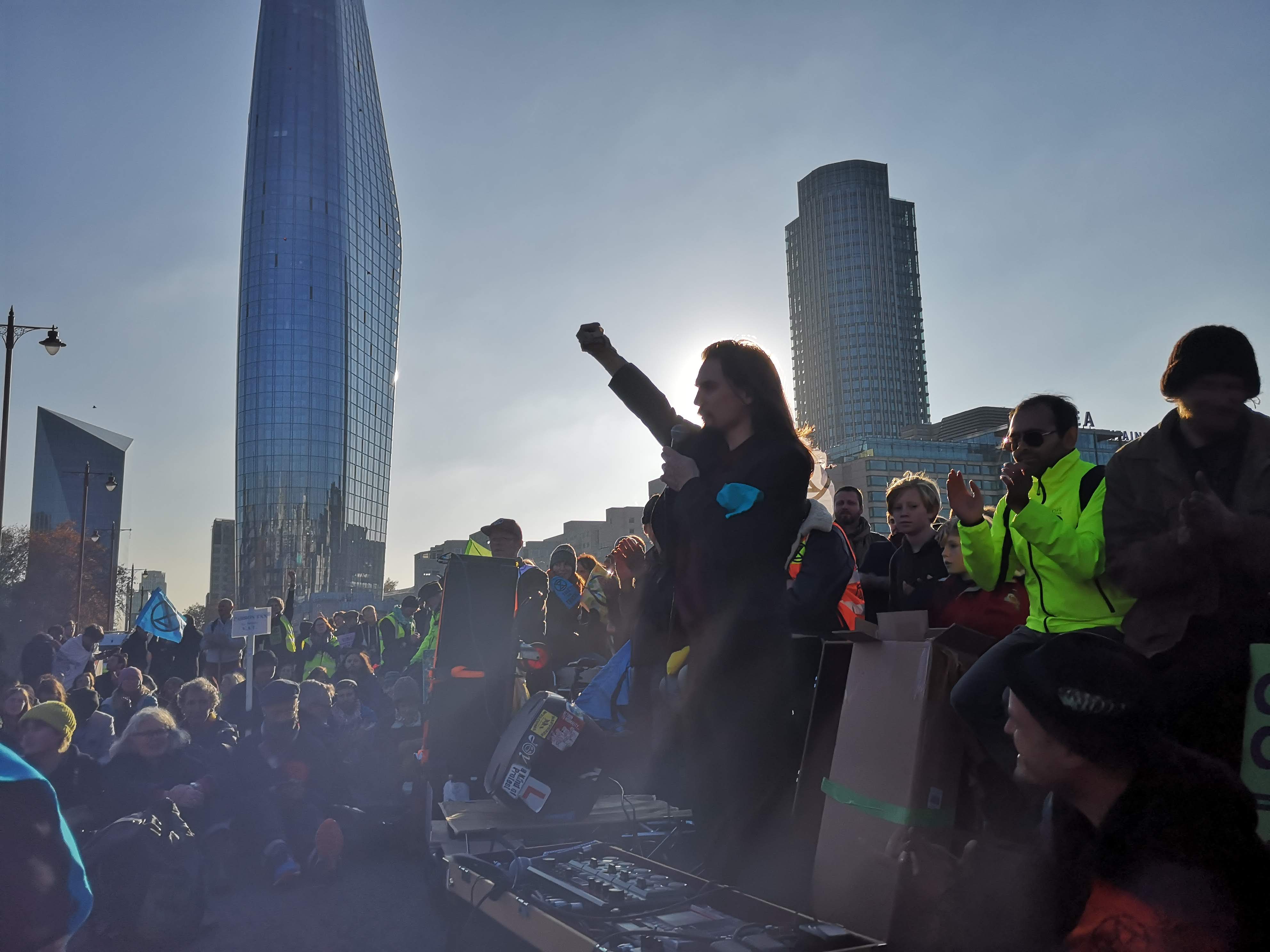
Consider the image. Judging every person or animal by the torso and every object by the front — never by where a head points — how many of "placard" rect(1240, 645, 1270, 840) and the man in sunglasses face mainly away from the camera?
0

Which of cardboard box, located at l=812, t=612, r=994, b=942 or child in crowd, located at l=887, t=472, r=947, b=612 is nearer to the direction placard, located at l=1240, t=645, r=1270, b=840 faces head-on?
the cardboard box

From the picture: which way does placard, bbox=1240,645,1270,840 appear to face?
toward the camera

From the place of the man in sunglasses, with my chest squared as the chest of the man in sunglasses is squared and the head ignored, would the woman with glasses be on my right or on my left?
on my right

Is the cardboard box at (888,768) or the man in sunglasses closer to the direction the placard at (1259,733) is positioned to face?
the cardboard box

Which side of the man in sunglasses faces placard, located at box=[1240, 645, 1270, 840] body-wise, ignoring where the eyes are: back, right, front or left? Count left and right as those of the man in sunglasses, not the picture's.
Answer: left

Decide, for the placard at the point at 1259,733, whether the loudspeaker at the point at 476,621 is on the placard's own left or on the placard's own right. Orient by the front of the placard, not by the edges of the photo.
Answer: on the placard's own right

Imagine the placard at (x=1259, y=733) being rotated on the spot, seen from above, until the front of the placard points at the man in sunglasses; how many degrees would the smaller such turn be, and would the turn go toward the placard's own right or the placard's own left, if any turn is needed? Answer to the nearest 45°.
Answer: approximately 135° to the placard's own right

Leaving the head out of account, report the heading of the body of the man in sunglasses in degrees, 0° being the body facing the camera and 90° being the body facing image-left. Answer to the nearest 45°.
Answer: approximately 45°
